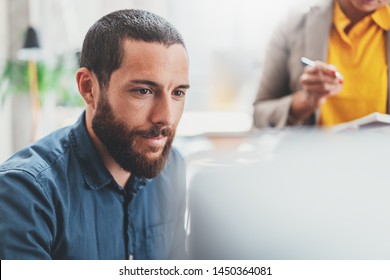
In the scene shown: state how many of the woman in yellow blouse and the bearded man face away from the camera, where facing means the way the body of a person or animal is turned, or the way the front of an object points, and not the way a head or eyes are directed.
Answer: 0

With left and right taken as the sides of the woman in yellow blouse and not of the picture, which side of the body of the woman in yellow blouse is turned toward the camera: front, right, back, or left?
front

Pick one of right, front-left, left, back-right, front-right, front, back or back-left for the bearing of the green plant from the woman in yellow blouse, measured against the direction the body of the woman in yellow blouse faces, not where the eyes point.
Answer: right

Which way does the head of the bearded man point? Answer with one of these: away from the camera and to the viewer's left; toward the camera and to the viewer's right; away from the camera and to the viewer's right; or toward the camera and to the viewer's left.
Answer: toward the camera and to the viewer's right

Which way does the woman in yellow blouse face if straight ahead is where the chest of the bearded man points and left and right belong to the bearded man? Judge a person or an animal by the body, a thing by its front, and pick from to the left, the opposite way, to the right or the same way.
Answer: to the right
